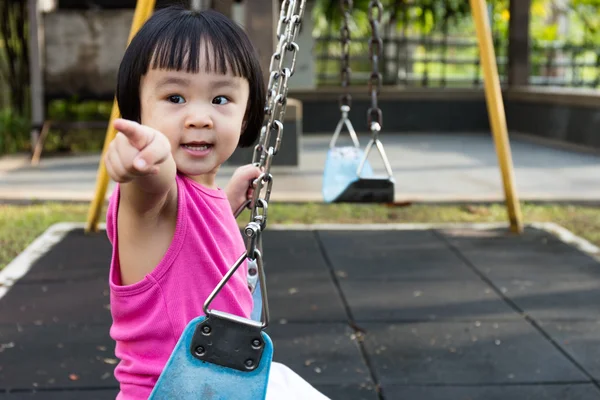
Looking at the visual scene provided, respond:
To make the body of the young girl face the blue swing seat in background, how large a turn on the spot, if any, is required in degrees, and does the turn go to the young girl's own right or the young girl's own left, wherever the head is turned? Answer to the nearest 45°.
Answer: approximately 135° to the young girl's own left

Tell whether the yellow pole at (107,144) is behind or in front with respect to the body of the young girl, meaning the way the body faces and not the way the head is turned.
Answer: behind

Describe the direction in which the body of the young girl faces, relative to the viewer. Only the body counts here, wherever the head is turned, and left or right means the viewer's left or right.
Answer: facing the viewer and to the right of the viewer

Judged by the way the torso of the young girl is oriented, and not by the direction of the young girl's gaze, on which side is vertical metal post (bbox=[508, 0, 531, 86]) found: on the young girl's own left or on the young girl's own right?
on the young girl's own left

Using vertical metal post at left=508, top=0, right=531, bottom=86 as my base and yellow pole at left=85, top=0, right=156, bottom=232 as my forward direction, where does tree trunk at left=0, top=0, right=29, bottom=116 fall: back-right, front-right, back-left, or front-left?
front-right

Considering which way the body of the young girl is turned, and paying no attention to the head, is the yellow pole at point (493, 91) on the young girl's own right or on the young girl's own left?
on the young girl's own left
